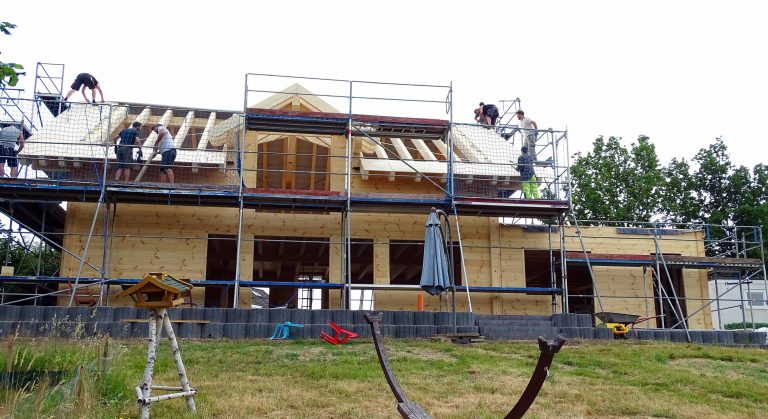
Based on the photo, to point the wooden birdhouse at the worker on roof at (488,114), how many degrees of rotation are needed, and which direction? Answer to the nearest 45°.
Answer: approximately 135° to its left

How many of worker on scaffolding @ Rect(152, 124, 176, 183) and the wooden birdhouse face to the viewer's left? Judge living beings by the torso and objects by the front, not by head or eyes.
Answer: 1

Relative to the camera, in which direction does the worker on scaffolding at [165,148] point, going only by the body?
to the viewer's left

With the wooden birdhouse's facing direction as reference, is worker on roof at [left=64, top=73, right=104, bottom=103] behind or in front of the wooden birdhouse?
behind

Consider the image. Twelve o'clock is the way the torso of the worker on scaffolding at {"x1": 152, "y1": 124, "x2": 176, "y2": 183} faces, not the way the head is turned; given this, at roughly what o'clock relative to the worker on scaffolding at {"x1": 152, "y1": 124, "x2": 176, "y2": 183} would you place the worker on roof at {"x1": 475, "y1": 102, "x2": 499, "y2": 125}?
the worker on roof at {"x1": 475, "y1": 102, "x2": 499, "y2": 125} is roughly at 6 o'clock from the worker on scaffolding at {"x1": 152, "y1": 124, "x2": 176, "y2": 183}.

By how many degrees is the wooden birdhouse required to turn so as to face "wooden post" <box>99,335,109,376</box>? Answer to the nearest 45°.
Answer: approximately 135° to its right

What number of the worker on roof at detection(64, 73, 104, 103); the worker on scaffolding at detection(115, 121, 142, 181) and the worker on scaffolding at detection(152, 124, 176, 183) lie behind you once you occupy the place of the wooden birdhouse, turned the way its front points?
3

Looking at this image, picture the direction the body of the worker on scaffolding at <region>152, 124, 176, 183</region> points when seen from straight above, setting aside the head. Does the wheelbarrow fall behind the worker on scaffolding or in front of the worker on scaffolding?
behind

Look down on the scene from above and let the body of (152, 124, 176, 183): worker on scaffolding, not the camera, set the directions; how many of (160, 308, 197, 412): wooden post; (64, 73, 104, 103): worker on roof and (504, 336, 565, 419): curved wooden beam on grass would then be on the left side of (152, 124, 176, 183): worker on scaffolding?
2

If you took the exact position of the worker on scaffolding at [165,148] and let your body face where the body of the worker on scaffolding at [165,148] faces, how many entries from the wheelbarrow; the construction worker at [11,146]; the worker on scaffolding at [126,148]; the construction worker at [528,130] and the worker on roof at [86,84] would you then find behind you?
2

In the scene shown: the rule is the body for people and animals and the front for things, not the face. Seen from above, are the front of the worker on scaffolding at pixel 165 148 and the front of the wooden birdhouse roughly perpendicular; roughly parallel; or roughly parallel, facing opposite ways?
roughly perpendicular

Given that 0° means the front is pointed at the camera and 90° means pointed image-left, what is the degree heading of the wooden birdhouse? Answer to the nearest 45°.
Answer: approximately 0°

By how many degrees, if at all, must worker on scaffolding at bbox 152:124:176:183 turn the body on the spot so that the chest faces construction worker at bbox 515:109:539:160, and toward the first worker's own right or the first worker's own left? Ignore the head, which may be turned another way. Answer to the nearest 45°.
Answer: approximately 180°
